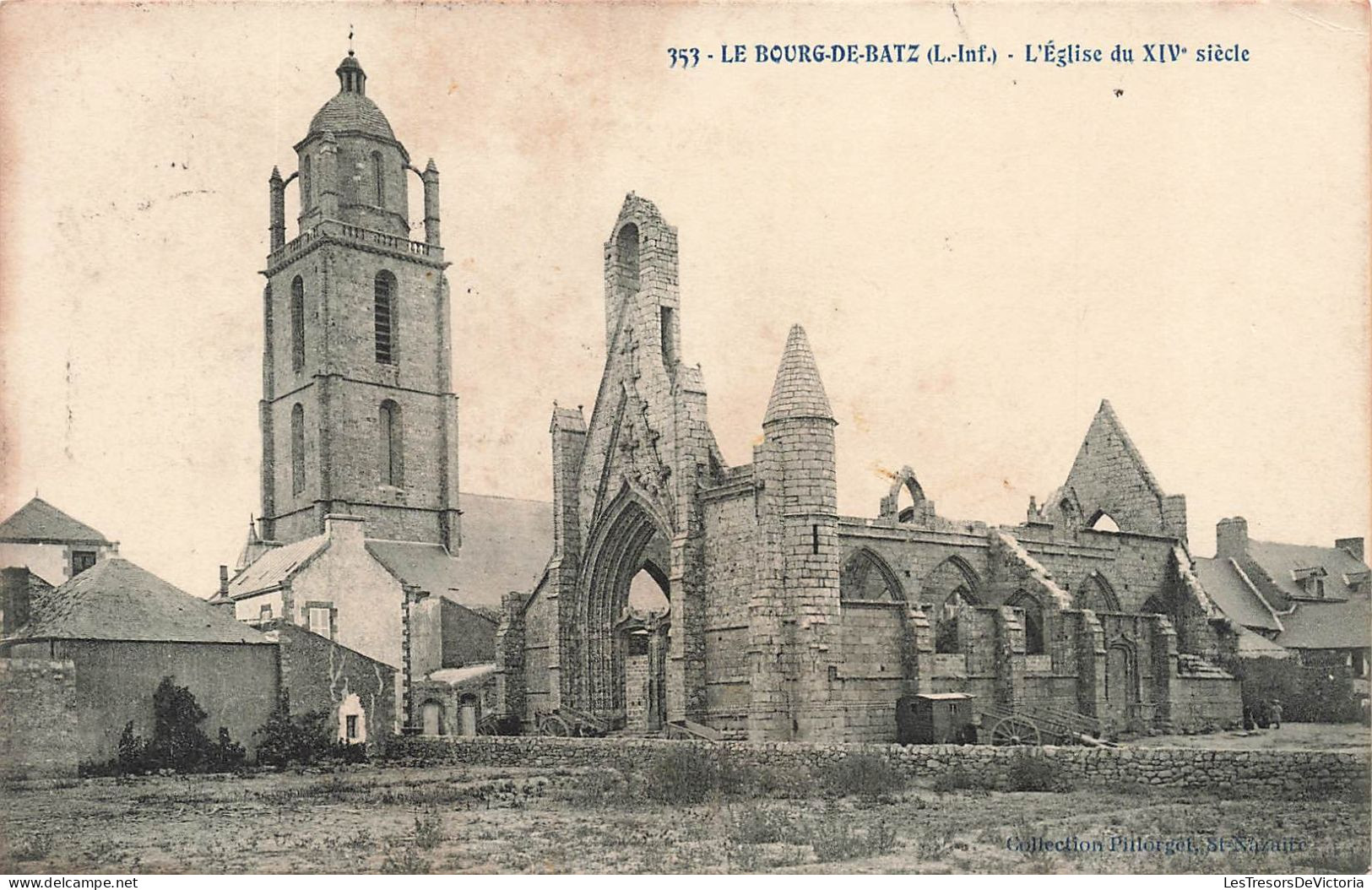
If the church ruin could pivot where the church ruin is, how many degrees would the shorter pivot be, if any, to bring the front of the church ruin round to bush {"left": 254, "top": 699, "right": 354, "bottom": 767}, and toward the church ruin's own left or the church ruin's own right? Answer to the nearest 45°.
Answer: approximately 45° to the church ruin's own right

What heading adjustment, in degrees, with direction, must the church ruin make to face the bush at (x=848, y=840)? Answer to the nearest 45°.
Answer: approximately 45° to its left

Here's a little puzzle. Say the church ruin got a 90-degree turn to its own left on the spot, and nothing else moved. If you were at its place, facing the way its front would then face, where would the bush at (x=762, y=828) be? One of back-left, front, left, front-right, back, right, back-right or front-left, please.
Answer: front-right

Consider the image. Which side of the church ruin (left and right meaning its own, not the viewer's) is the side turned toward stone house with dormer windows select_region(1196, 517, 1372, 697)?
back

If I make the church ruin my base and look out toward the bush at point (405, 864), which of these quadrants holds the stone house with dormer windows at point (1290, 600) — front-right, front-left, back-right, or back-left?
back-left

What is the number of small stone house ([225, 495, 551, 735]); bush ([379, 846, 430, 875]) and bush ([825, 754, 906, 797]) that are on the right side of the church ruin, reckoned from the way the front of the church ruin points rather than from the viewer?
1

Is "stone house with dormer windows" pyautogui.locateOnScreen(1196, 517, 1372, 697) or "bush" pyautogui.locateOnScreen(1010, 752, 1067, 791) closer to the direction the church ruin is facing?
the bush

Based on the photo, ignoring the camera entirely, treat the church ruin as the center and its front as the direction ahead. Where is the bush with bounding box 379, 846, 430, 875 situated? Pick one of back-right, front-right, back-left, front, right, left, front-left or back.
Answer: front-left

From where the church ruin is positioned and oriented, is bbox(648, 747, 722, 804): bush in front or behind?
in front

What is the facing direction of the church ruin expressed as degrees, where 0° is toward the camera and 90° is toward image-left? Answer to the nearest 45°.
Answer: approximately 45°
